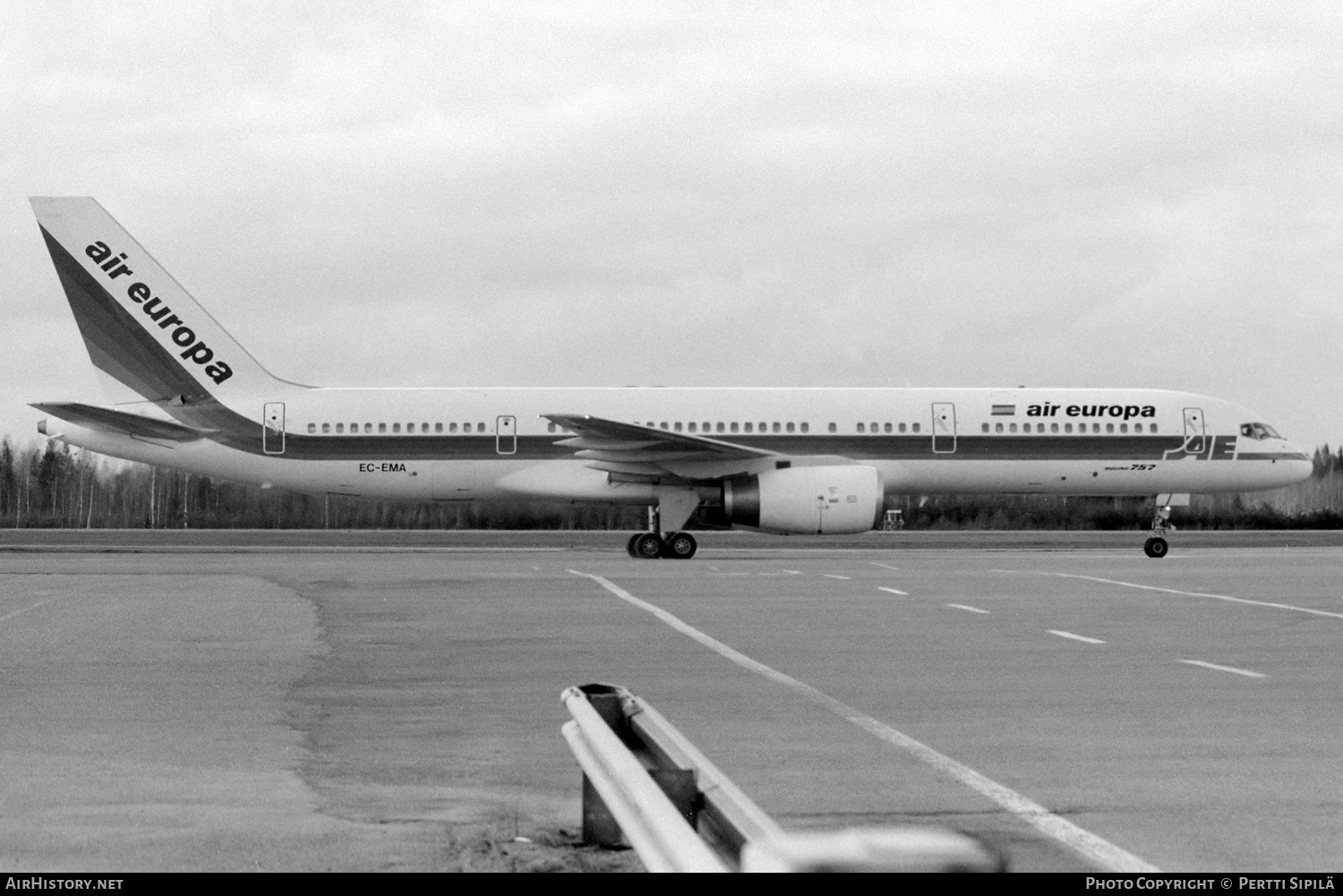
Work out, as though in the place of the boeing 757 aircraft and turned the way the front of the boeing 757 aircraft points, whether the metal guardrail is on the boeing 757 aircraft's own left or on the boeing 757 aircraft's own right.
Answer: on the boeing 757 aircraft's own right

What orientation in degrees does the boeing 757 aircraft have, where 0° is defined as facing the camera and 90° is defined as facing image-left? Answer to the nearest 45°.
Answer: approximately 270°
